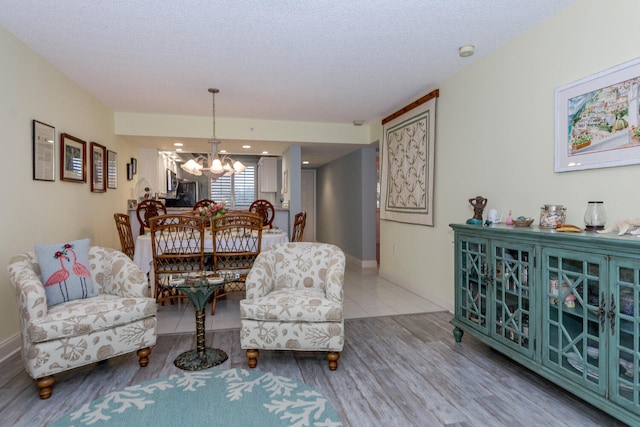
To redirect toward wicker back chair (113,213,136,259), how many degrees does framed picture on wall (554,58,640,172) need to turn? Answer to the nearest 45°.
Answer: approximately 45° to its right

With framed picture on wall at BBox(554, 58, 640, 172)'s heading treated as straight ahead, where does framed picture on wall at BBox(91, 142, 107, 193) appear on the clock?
framed picture on wall at BBox(91, 142, 107, 193) is roughly at 1 o'clock from framed picture on wall at BBox(554, 58, 640, 172).

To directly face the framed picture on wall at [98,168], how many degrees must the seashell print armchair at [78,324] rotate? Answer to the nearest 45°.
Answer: approximately 135° to its left

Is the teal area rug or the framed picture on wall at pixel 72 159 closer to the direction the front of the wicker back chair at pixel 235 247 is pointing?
the framed picture on wall

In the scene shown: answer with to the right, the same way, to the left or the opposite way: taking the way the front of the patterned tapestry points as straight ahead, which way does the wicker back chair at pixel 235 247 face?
to the right

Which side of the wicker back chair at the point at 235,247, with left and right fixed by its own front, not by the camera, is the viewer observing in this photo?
back

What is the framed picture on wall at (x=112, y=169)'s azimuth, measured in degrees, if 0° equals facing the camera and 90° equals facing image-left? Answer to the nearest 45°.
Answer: approximately 315°

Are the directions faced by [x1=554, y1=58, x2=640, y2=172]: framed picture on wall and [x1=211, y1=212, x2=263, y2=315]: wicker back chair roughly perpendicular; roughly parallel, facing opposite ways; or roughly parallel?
roughly perpendicular

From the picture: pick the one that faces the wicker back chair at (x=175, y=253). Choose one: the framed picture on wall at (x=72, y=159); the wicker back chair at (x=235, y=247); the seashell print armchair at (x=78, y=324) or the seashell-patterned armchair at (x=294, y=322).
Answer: the framed picture on wall

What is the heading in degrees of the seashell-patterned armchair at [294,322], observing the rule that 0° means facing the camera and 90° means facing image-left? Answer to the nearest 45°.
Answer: approximately 0°

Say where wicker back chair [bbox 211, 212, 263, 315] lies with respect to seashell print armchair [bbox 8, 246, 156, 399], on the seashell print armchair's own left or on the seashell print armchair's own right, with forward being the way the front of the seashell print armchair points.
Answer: on the seashell print armchair's own left
